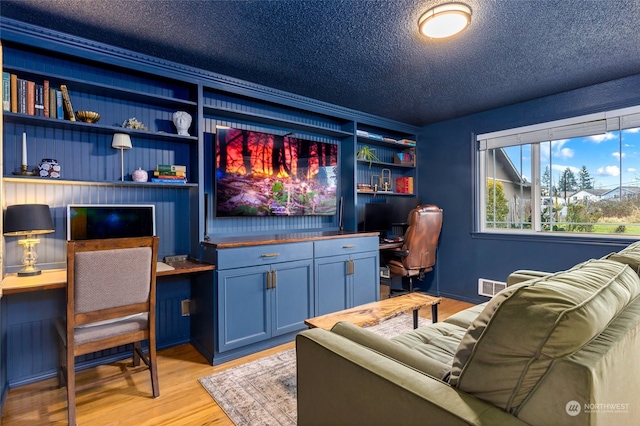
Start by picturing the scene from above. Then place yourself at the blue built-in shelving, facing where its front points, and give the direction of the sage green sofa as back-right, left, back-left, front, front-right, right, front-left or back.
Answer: front

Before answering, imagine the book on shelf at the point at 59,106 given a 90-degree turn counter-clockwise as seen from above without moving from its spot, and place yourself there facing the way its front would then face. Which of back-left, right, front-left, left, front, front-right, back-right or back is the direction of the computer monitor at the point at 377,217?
front

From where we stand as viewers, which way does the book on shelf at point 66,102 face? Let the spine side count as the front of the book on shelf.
facing the viewer

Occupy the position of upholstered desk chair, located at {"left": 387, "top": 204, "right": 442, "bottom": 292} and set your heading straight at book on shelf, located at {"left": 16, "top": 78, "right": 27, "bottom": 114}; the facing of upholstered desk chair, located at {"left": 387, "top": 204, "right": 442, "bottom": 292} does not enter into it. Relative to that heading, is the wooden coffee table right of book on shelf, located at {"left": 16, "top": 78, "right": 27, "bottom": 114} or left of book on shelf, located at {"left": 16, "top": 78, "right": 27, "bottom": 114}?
left

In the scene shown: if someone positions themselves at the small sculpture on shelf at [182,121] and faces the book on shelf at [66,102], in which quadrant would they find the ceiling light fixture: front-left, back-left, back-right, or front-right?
back-left

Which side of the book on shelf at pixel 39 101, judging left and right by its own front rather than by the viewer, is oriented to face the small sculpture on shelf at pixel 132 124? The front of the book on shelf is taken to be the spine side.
left

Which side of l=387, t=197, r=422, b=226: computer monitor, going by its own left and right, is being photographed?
front

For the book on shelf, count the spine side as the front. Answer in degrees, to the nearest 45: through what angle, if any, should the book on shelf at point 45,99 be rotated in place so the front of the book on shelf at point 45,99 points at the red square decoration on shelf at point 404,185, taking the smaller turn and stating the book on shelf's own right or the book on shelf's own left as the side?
approximately 90° to the book on shelf's own left

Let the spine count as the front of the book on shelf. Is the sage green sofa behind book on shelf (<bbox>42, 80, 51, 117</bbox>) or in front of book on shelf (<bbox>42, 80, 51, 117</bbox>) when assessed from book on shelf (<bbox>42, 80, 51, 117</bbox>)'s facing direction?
in front

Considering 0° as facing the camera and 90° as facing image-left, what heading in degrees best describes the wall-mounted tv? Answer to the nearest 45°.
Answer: approximately 315°

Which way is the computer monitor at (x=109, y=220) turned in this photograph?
toward the camera

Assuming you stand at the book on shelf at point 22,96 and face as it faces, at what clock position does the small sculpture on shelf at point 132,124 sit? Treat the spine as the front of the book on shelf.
The small sculpture on shelf is roughly at 9 o'clock from the book on shelf.

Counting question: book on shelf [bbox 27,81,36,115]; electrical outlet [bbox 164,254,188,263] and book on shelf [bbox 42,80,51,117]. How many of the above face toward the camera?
3
